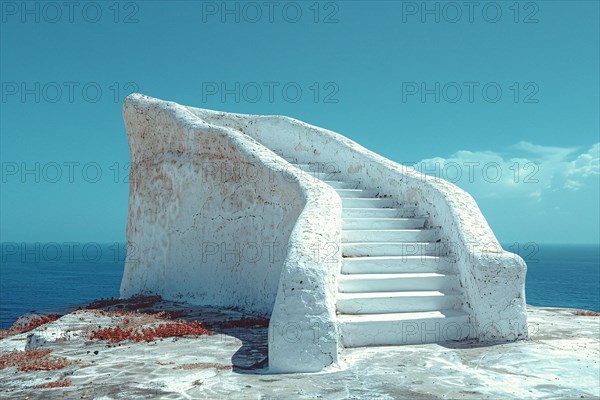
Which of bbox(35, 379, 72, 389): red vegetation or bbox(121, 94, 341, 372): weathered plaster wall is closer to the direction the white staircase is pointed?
the red vegetation

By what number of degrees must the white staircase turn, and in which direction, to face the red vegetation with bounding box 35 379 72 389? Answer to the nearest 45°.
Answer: approximately 45° to its right

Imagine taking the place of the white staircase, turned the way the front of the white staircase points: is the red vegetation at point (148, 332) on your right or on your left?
on your right

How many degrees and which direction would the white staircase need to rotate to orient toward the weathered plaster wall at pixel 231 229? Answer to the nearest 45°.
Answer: approximately 135° to its right

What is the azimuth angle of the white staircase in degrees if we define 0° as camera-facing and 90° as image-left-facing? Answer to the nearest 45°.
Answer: approximately 0°

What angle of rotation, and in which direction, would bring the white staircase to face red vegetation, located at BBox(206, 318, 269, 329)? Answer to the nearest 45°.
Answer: approximately 90° to its right

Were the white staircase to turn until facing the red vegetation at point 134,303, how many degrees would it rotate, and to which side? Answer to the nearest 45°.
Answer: approximately 135° to its right
